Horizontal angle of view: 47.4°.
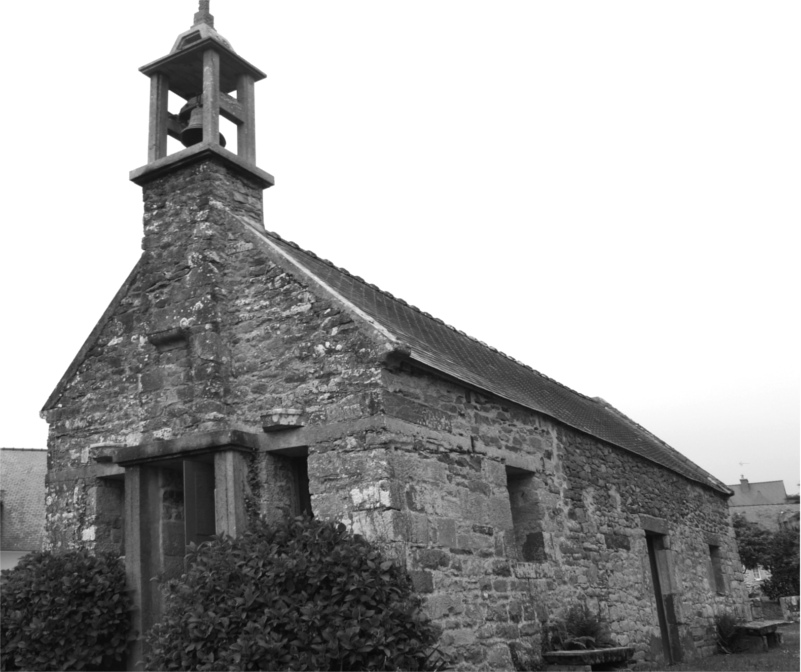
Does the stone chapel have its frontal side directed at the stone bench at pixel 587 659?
no

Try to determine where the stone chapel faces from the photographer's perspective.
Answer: facing the viewer and to the left of the viewer

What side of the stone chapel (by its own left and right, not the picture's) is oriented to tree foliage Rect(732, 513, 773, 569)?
back

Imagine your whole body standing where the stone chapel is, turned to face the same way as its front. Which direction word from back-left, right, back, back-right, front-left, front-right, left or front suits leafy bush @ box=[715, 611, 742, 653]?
back

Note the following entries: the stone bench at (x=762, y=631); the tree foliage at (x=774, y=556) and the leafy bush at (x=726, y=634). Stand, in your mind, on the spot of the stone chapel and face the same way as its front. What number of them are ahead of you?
0

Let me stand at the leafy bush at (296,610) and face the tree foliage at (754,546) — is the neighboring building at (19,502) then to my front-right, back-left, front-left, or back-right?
front-left

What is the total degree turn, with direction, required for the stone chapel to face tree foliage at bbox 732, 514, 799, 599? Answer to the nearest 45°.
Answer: approximately 180°

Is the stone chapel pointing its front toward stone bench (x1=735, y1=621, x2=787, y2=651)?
no

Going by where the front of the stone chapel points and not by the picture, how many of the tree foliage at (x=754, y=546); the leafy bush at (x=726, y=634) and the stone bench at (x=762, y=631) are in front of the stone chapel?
0
